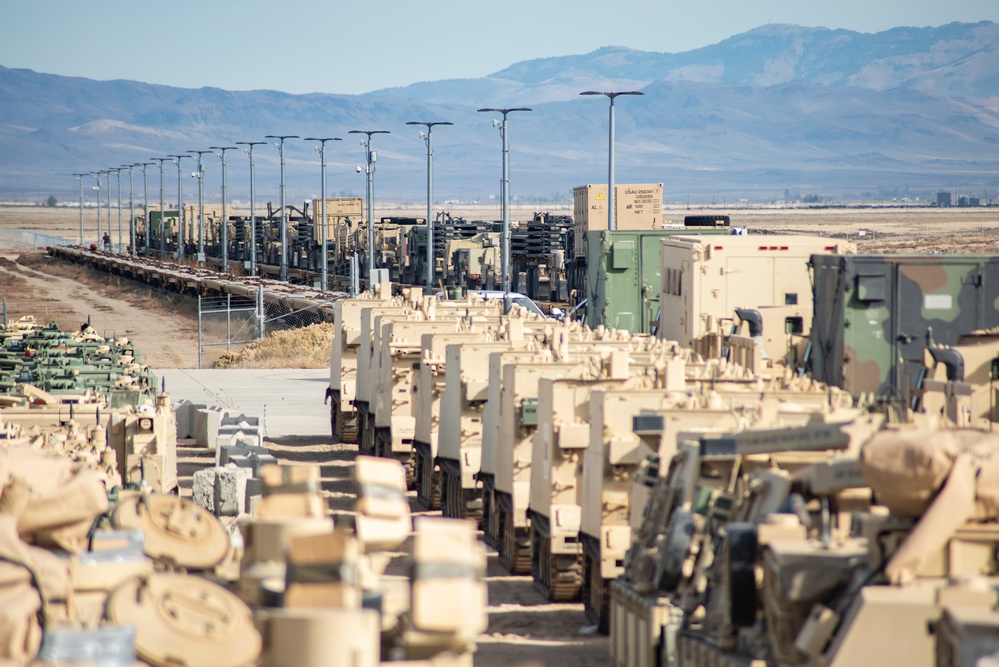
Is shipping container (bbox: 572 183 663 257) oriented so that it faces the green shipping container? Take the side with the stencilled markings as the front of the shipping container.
yes

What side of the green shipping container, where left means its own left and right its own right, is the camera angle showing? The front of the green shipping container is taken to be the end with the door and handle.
front

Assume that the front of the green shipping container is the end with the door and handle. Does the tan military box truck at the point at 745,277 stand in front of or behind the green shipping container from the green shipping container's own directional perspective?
in front

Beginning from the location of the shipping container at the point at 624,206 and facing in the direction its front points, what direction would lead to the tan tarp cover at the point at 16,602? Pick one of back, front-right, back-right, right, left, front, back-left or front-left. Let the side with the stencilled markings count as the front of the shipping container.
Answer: front

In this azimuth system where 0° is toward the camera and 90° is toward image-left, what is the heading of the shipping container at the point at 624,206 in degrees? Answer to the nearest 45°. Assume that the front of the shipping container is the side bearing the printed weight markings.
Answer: approximately 0°

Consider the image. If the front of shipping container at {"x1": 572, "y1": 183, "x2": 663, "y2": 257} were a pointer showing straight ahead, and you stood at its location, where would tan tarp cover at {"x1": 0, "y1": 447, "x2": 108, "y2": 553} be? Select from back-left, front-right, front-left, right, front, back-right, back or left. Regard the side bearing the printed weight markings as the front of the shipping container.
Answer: front

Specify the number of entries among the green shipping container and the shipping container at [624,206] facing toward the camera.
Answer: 2

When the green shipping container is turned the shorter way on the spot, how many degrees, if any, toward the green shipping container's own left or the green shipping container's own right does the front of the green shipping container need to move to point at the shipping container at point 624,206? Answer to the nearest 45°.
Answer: approximately 180°

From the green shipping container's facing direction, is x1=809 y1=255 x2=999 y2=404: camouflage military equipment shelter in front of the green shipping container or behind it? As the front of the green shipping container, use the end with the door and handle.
in front

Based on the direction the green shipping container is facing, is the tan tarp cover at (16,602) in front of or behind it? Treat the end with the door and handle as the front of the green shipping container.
in front

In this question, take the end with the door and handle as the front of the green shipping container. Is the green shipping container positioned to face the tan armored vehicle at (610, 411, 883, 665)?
yes
